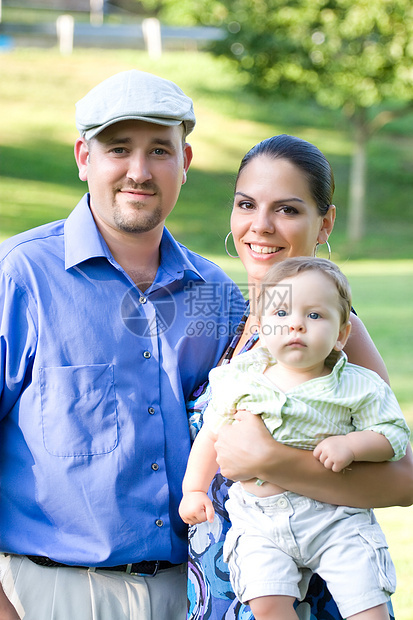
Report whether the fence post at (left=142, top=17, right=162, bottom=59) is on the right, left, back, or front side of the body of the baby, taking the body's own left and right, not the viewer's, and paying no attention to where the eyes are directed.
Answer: back

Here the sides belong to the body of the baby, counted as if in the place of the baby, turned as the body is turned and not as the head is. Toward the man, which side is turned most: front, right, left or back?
right

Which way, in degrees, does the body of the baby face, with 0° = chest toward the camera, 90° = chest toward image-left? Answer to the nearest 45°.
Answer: approximately 0°
